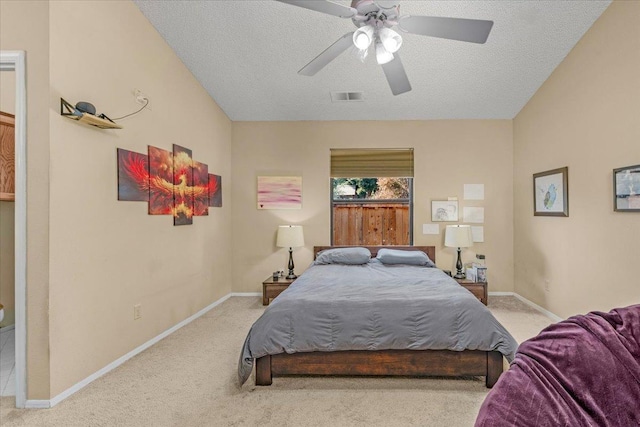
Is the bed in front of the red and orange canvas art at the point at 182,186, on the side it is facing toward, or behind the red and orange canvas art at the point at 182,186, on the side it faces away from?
in front

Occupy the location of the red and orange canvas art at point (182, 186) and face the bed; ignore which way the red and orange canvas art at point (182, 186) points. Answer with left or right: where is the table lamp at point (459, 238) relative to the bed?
left

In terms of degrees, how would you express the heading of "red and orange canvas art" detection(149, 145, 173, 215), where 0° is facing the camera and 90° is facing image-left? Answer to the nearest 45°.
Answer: approximately 315°

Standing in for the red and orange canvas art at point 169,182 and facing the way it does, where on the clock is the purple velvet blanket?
The purple velvet blanket is roughly at 1 o'clock from the red and orange canvas art.

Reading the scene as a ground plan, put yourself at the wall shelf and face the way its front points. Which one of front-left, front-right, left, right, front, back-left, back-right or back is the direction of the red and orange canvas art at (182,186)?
left

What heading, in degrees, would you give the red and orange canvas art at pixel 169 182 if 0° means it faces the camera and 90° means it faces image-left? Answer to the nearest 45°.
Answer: approximately 315°

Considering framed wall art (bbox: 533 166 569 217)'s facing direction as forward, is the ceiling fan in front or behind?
in front

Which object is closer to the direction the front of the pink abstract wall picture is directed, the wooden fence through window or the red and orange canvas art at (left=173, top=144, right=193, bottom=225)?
the red and orange canvas art

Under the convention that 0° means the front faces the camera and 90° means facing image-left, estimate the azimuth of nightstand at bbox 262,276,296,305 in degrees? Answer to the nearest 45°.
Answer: approximately 0°

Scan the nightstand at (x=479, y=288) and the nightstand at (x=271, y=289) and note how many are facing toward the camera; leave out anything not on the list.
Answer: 2
